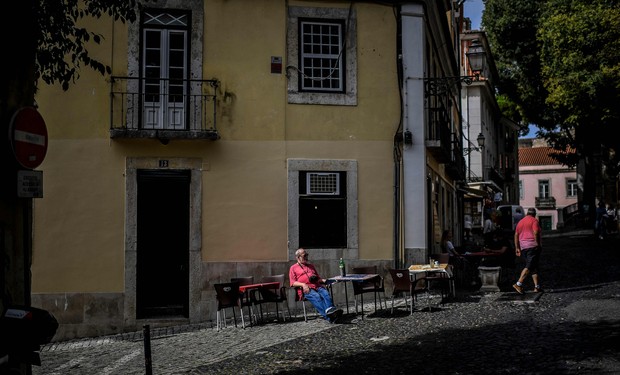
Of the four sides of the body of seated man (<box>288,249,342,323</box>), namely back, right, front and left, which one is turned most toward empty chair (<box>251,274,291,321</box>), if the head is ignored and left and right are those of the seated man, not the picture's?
back

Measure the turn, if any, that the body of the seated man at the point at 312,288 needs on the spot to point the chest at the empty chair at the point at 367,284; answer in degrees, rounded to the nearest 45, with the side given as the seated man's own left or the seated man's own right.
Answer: approximately 90° to the seated man's own left

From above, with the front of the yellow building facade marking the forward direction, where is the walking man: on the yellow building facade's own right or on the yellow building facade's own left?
on the yellow building facade's own left

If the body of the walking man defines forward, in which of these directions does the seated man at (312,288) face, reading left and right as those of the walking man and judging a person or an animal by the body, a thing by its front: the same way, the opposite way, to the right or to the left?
to the right

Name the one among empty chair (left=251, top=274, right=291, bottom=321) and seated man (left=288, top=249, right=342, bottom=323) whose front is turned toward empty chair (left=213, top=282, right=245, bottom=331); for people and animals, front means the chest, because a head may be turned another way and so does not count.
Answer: empty chair (left=251, top=274, right=291, bottom=321)

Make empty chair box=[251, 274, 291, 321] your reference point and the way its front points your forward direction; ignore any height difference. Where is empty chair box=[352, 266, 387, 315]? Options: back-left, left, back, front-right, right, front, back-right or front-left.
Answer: back-left

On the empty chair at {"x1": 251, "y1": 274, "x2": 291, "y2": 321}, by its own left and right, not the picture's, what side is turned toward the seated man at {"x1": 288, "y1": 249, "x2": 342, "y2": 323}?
left
